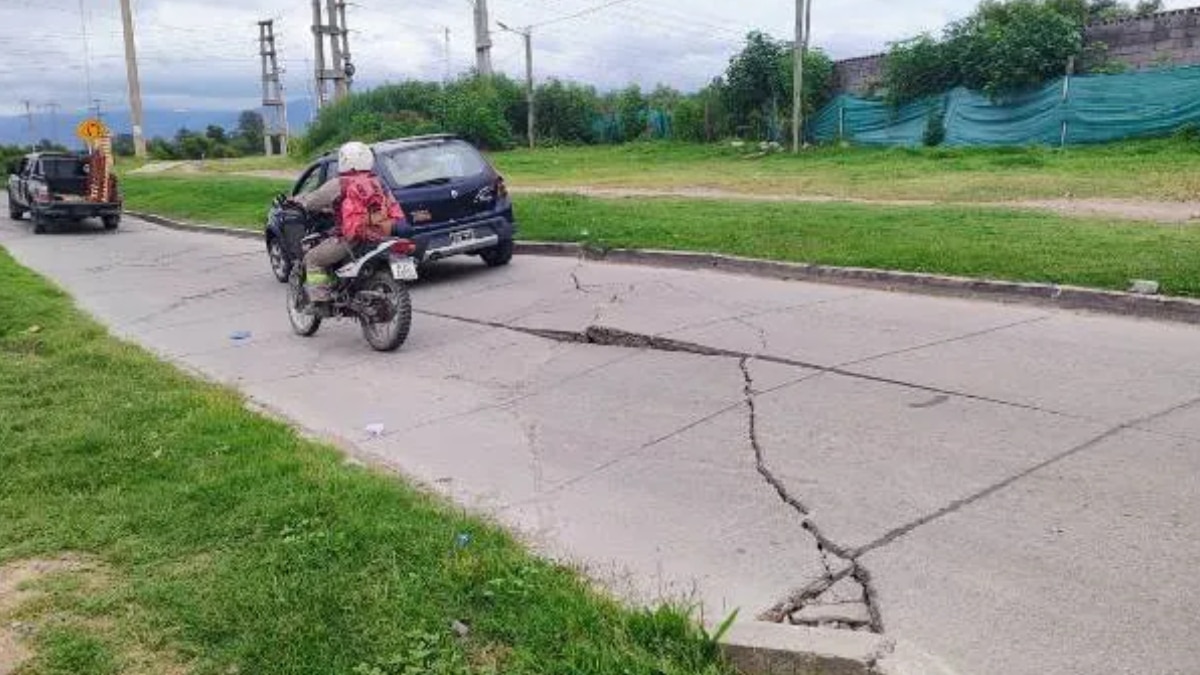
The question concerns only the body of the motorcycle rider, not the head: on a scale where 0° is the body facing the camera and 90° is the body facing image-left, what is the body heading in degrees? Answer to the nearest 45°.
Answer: approximately 135°

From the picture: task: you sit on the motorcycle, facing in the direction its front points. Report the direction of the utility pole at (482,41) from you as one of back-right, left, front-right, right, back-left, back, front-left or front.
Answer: front-right

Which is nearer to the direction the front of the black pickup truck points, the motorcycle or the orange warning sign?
the orange warning sign

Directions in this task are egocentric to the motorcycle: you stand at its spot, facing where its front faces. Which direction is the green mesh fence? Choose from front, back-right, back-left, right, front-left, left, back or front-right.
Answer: right

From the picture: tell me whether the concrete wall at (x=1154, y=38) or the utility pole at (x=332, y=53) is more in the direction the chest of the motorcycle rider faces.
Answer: the utility pole

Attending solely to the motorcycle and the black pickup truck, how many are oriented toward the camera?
0

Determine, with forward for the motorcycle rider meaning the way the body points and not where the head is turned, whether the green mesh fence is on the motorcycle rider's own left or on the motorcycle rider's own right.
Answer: on the motorcycle rider's own right

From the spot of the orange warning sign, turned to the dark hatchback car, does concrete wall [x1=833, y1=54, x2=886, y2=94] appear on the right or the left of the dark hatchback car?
left

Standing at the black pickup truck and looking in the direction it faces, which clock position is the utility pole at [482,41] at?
The utility pole is roughly at 3 o'clock from the black pickup truck.

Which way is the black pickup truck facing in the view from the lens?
facing away from the viewer and to the left of the viewer

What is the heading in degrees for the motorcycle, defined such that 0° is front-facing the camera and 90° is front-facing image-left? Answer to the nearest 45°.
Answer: approximately 135°
